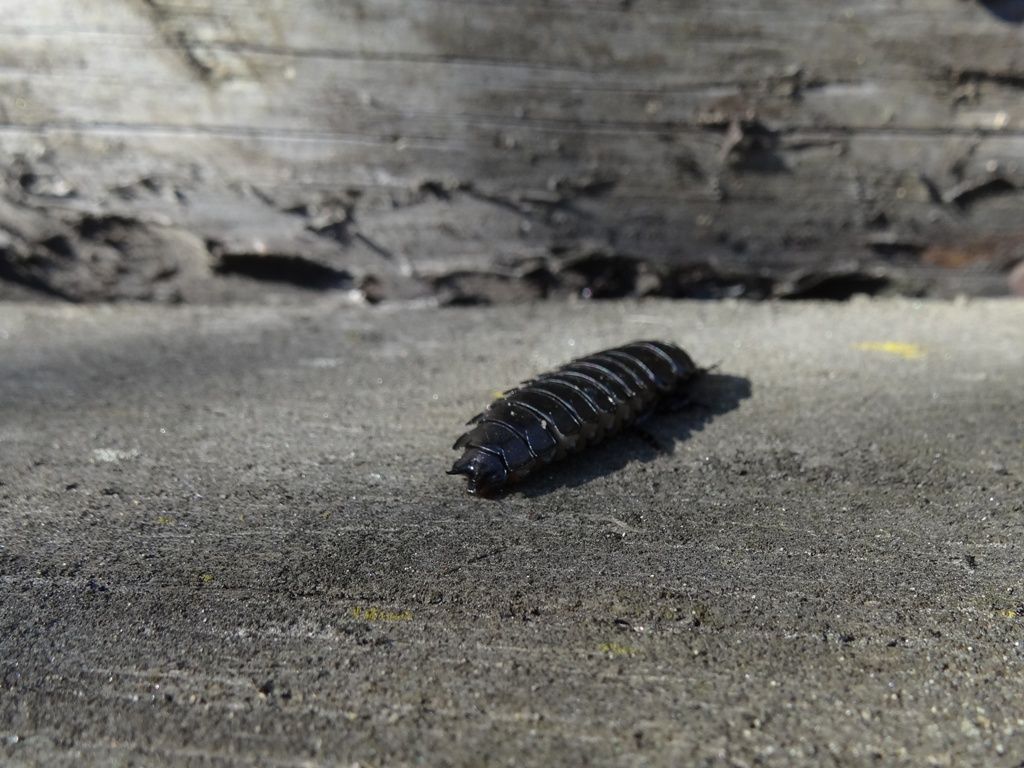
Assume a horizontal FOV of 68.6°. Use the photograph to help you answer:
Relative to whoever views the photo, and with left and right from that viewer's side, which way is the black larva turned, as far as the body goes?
facing away from the viewer and to the right of the viewer
